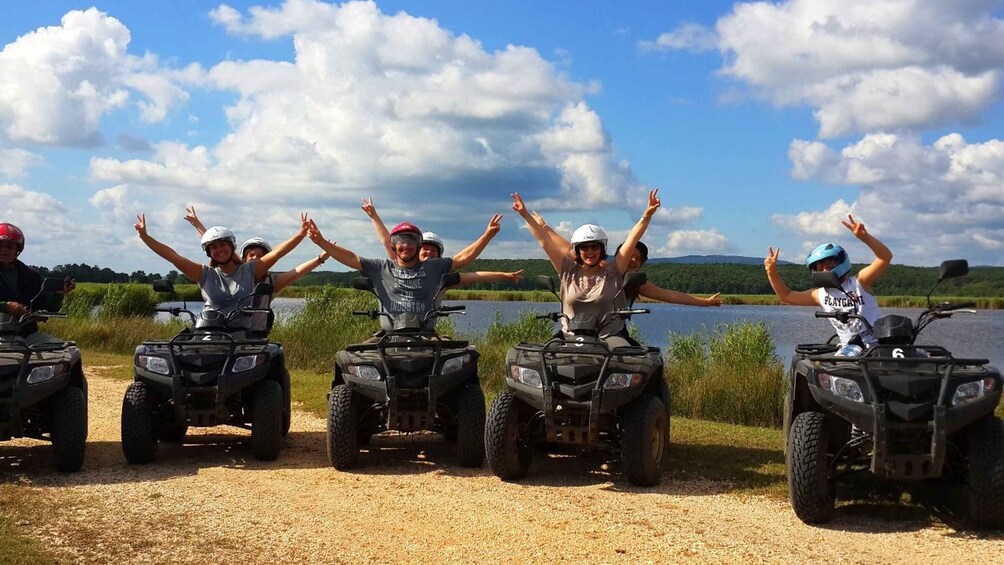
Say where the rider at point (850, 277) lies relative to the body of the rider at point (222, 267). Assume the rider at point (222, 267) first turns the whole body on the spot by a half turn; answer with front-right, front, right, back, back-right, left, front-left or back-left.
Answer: back-right

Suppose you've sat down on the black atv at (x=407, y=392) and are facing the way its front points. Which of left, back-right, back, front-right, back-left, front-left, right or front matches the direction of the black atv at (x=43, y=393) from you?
right

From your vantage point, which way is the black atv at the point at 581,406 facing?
toward the camera

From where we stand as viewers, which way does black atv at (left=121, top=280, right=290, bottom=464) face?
facing the viewer

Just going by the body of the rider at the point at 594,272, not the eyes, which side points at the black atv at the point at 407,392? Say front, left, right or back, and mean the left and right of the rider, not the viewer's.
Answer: right

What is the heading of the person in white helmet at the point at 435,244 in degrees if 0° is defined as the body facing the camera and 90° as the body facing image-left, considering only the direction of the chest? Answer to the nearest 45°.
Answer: approximately 0°

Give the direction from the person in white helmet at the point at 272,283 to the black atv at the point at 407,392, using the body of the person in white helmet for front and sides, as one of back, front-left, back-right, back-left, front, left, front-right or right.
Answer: front-left
